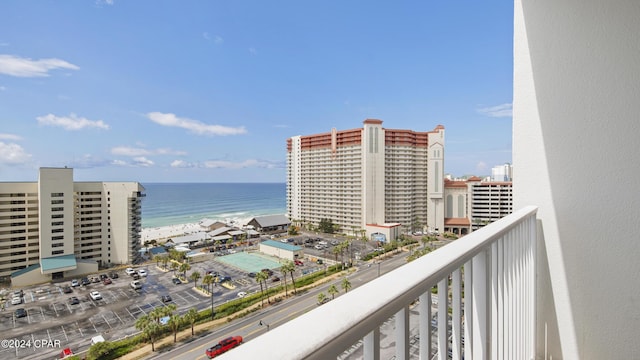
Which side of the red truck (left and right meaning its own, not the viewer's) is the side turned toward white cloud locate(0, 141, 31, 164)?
left

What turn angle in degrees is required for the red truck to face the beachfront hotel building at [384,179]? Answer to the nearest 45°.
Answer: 0° — it already faces it

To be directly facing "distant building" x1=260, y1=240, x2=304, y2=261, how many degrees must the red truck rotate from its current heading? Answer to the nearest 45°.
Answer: approximately 45° to its left

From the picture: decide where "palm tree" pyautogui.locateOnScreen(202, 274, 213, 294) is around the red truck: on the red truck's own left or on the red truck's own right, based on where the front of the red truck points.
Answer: on the red truck's own left

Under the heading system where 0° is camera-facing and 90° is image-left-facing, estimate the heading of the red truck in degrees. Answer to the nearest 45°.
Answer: approximately 225°

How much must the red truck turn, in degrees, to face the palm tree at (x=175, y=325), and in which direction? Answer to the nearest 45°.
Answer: approximately 45° to its left

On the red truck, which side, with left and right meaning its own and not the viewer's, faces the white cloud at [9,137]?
left

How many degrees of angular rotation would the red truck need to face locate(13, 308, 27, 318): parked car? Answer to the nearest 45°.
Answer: approximately 90° to its left

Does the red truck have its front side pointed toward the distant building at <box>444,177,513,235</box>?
yes

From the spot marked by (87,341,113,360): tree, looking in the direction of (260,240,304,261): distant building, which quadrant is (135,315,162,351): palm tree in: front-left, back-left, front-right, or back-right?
front-right

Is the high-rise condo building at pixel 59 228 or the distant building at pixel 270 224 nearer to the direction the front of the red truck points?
the distant building

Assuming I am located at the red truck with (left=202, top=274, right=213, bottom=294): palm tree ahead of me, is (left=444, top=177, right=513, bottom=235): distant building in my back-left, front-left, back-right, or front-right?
front-right

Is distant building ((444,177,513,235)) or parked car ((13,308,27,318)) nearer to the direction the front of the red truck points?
the distant building

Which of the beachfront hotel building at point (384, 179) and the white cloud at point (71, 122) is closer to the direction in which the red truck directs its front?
the beachfront hotel building

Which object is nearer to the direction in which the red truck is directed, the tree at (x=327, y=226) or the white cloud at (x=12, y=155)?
the tree

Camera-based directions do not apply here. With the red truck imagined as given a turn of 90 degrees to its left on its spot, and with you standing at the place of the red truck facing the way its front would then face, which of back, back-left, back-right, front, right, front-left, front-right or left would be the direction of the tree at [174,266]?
front-right
